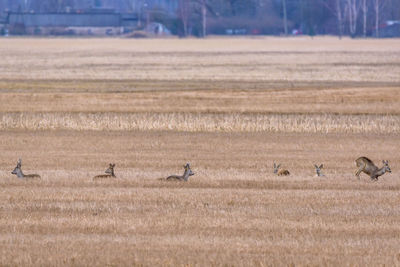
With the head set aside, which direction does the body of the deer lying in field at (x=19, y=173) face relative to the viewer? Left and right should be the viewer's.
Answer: facing to the left of the viewer

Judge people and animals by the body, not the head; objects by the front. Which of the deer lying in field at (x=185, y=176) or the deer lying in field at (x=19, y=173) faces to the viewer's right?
the deer lying in field at (x=185, y=176)

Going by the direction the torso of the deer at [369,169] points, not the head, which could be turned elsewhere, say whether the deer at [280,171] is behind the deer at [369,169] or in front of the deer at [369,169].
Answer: behind

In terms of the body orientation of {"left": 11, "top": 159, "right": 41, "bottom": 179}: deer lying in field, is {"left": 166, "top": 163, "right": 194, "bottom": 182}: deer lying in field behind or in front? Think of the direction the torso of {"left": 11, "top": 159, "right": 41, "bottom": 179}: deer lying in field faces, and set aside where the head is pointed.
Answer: behind

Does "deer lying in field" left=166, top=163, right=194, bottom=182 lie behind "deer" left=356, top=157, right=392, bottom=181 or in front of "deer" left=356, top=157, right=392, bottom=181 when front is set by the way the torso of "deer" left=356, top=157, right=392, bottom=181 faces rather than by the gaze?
behind

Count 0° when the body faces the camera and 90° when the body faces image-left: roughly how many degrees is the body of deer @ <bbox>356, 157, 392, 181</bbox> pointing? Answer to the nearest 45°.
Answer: approximately 270°

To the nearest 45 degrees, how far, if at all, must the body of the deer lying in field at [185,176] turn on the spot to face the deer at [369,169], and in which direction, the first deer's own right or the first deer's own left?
0° — it already faces it

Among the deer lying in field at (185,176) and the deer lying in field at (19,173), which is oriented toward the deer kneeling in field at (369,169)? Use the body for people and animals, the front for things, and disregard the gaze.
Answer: the deer lying in field at (185,176)

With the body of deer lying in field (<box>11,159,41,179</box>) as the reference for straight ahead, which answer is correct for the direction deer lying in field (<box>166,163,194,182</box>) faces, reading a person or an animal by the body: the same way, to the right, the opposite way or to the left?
the opposite way

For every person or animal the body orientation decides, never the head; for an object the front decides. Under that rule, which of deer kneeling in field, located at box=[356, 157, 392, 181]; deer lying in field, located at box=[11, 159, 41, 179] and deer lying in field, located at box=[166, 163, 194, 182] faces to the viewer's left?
deer lying in field, located at box=[11, 159, 41, 179]

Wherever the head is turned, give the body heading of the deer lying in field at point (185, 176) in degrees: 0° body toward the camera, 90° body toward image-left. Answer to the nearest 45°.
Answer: approximately 270°

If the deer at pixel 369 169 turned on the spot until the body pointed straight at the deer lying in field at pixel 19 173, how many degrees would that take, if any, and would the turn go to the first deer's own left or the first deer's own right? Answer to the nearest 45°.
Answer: approximately 180°
